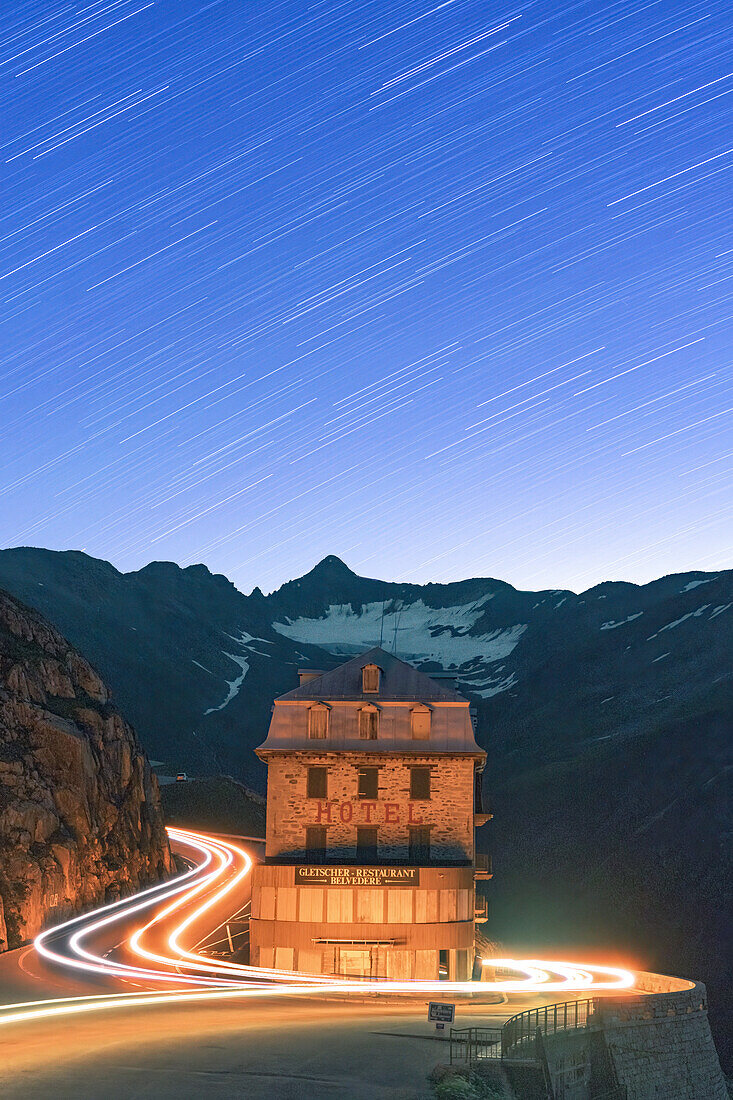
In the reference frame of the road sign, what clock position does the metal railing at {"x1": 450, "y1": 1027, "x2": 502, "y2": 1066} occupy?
The metal railing is roughly at 10 o'clock from the road sign.

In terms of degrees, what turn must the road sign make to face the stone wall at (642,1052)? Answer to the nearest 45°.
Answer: approximately 135° to its left

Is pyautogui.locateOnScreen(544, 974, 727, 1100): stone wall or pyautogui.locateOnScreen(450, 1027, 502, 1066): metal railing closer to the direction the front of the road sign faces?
the metal railing

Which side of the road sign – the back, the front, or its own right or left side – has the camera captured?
front

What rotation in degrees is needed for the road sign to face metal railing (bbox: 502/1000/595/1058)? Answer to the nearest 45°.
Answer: approximately 135° to its left
